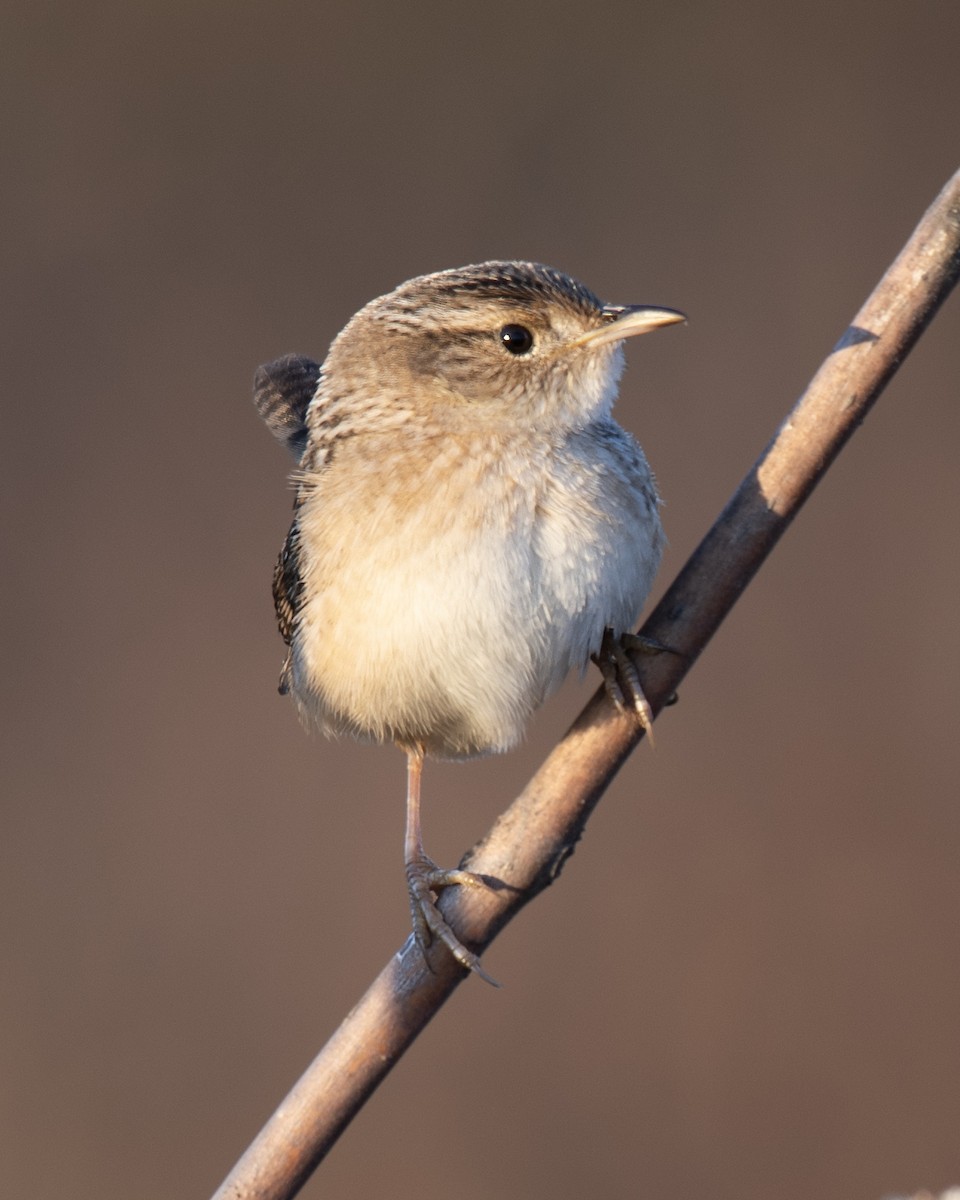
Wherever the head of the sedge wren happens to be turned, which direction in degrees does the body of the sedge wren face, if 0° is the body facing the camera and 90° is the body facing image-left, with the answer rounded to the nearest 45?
approximately 315°
